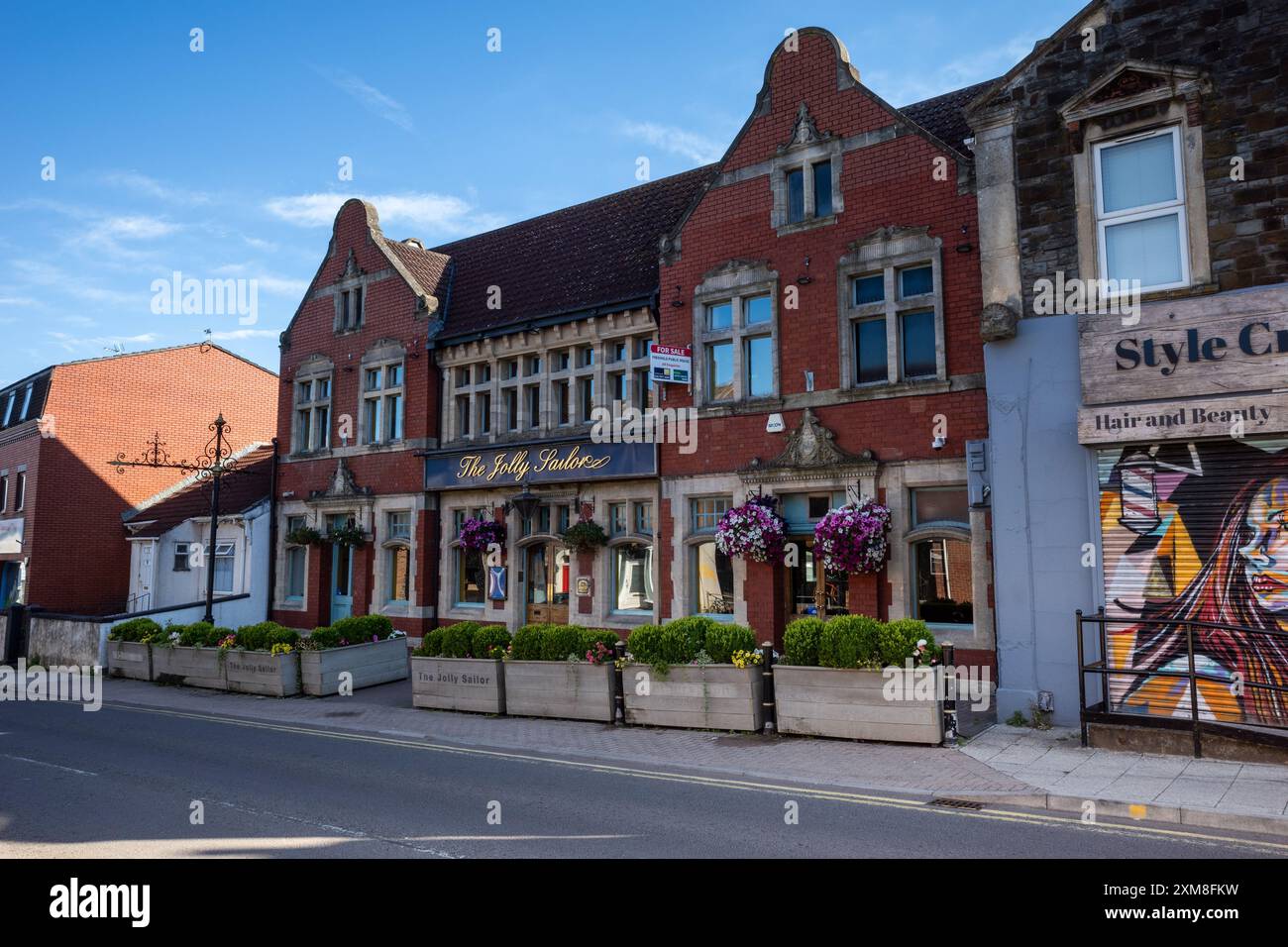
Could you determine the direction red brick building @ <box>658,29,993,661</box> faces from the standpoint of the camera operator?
facing the viewer and to the left of the viewer

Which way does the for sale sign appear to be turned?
toward the camera

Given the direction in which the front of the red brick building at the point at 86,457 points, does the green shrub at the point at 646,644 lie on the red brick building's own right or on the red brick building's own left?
on the red brick building's own left

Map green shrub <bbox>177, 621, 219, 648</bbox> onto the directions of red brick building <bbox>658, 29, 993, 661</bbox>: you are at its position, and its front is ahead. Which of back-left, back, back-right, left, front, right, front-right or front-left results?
front-right

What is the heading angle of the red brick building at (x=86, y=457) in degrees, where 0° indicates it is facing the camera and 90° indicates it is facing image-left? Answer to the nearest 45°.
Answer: approximately 45°

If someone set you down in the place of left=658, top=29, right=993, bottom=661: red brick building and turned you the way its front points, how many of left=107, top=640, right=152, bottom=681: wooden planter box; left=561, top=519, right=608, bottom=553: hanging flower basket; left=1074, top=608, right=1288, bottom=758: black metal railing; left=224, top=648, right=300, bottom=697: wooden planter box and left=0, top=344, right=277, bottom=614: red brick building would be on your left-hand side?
1

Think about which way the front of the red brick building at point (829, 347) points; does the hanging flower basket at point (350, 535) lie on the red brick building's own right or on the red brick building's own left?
on the red brick building's own right

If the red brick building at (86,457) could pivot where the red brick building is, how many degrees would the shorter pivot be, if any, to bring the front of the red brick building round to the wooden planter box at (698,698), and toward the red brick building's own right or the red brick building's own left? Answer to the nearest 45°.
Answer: approximately 45° to the red brick building's own left

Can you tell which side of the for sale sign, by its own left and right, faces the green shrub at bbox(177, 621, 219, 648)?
right

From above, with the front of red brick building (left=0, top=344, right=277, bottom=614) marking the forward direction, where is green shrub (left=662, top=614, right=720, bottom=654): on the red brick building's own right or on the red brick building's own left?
on the red brick building's own left

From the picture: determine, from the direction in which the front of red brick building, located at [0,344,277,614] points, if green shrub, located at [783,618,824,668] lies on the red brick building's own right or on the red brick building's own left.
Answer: on the red brick building's own left

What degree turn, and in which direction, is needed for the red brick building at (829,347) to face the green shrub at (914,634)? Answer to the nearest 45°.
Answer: approximately 45° to its left

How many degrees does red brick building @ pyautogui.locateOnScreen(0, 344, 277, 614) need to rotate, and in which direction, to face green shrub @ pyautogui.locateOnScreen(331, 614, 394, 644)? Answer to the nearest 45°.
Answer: approximately 45° to its left

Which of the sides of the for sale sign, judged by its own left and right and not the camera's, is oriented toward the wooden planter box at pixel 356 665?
right

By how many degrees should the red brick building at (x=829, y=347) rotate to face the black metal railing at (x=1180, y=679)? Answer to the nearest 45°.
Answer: approximately 90° to its left
